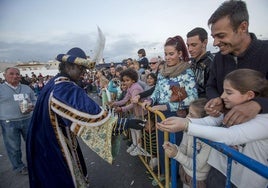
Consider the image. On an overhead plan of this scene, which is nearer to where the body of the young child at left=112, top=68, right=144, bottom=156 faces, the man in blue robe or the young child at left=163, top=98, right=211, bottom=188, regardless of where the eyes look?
the man in blue robe

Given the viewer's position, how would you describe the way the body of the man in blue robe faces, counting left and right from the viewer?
facing to the right of the viewer

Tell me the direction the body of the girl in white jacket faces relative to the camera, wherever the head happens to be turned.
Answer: to the viewer's left

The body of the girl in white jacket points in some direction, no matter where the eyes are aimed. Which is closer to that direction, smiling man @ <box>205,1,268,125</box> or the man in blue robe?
the man in blue robe

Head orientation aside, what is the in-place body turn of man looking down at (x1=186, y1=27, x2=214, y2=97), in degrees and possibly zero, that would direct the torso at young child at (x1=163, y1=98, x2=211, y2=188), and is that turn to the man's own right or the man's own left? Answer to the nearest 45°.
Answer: approximately 45° to the man's own left

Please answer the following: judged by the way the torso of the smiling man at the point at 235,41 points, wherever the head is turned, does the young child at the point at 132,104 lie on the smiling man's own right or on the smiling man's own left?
on the smiling man's own right

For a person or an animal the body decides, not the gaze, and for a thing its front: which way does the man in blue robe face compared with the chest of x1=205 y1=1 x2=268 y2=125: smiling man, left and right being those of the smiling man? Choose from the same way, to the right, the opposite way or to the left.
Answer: the opposite way

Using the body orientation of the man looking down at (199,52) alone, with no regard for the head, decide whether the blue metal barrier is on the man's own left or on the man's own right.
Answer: on the man's own left

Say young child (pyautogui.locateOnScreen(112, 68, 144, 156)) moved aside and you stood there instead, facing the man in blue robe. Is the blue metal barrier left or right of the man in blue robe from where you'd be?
left

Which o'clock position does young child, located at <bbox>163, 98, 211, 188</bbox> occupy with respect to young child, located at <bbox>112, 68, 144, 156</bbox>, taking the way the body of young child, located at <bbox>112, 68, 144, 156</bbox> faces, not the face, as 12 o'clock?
young child, located at <bbox>163, 98, 211, 188</bbox> is roughly at 8 o'clock from young child, located at <bbox>112, 68, 144, 156</bbox>.
